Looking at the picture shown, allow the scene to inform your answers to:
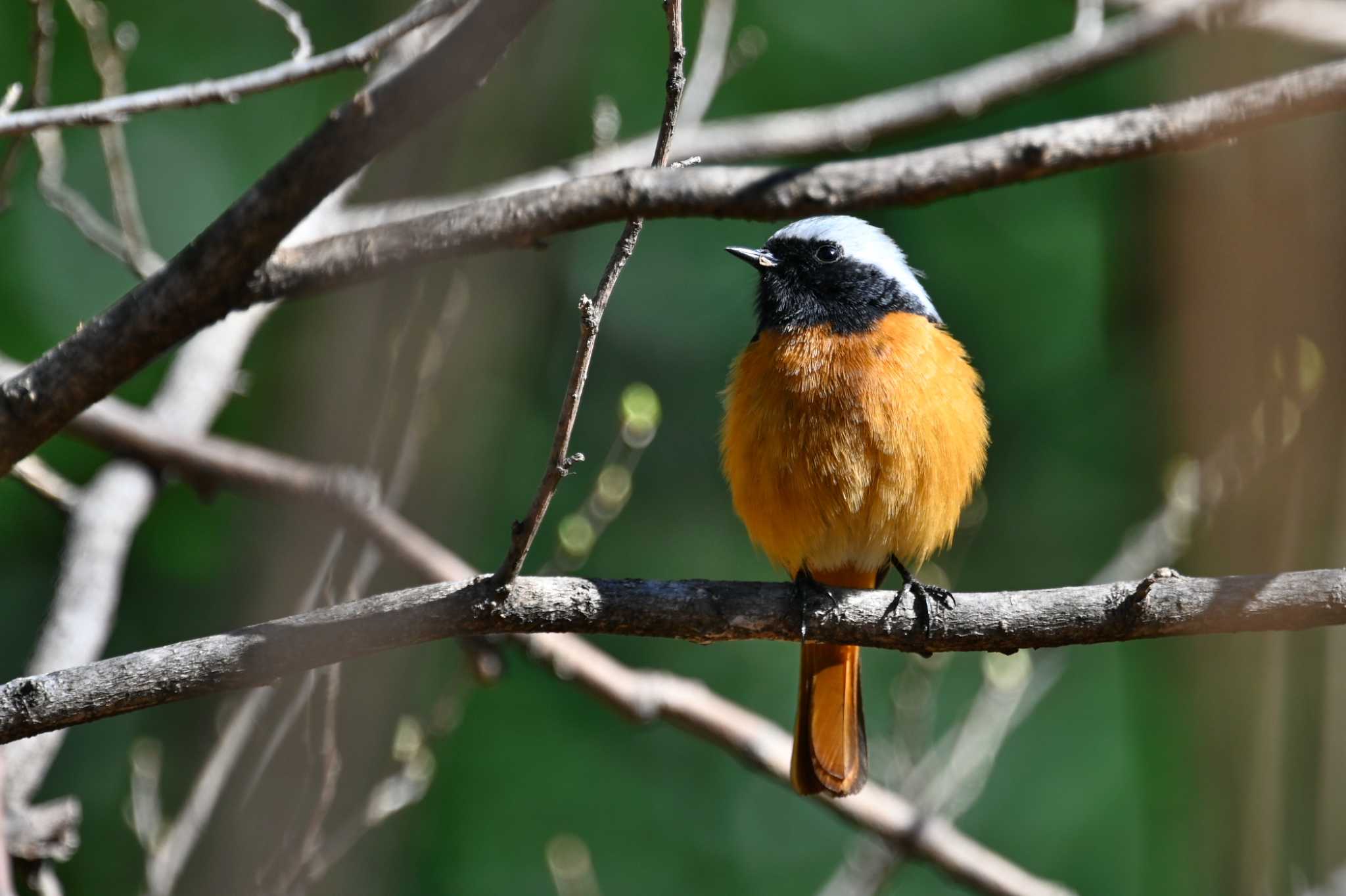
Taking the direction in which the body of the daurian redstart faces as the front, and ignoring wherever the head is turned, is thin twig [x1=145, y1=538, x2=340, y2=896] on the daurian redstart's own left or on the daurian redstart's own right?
on the daurian redstart's own right

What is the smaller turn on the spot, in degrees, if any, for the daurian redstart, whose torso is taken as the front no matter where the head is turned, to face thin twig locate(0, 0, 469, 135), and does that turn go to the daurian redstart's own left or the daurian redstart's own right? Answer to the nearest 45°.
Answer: approximately 45° to the daurian redstart's own right

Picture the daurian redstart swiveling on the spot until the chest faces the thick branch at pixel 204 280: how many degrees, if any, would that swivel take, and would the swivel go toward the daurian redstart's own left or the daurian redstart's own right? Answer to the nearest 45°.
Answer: approximately 45° to the daurian redstart's own right

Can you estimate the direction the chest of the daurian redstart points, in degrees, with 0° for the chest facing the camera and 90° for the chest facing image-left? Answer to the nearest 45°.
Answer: approximately 0°
